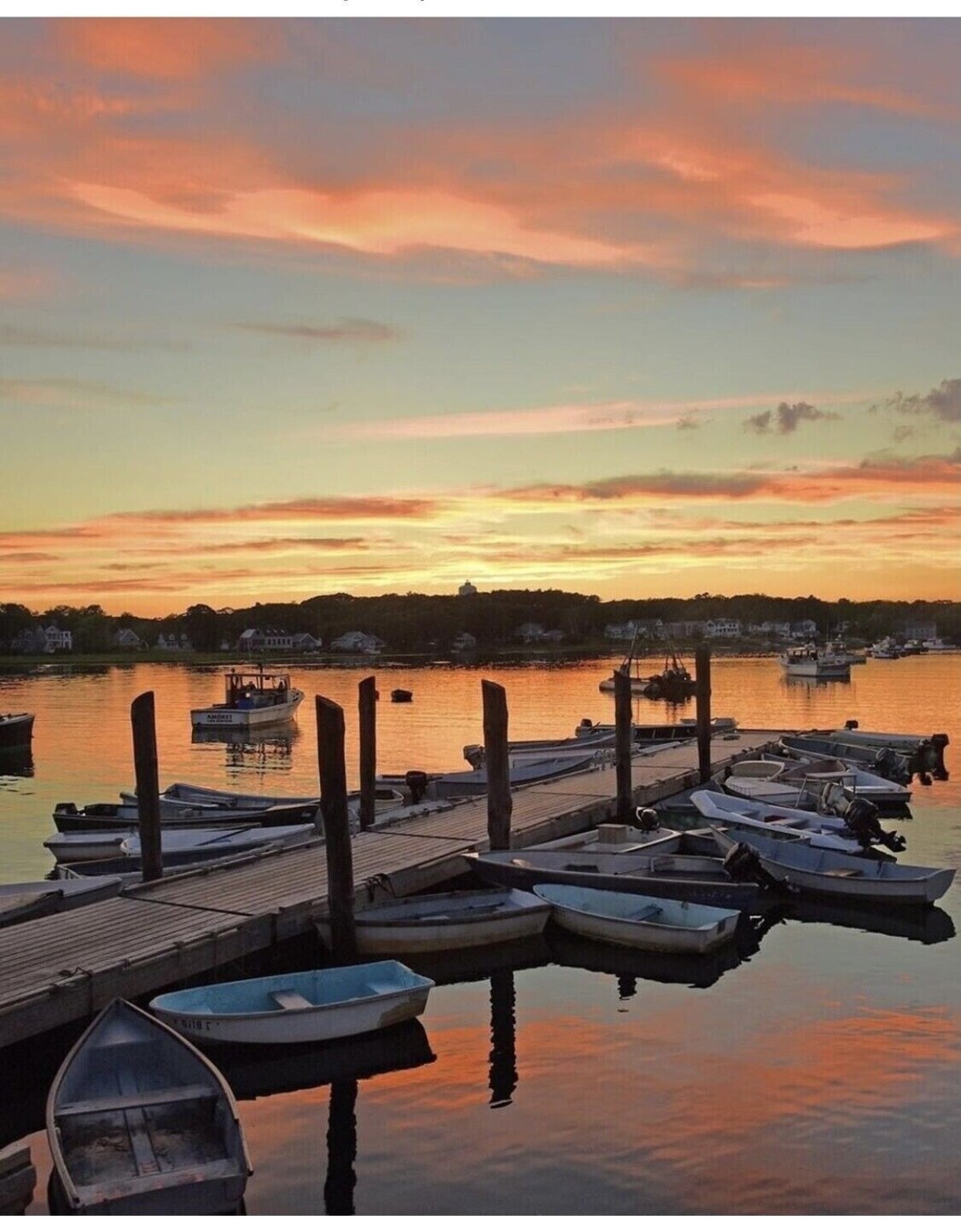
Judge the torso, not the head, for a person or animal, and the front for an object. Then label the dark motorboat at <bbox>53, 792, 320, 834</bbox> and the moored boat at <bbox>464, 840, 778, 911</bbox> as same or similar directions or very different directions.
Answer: very different directions

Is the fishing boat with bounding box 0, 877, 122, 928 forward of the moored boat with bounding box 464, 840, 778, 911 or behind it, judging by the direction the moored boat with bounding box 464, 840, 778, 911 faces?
forward

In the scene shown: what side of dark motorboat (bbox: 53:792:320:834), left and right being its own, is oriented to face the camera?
right

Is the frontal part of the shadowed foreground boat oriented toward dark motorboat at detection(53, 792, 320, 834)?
yes

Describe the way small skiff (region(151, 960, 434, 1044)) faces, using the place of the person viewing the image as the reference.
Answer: facing the viewer and to the left of the viewer

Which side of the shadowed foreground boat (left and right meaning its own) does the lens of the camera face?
back

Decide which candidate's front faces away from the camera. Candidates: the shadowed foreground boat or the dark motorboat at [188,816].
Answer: the shadowed foreground boat

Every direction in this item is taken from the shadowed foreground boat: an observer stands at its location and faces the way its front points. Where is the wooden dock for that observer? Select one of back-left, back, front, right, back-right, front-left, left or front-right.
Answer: front

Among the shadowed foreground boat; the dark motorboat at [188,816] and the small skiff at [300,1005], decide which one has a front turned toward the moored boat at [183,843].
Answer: the shadowed foreground boat

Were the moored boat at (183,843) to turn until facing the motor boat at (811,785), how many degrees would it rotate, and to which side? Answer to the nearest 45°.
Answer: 0° — it already faces it

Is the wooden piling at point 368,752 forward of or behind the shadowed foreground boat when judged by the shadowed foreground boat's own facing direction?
forward

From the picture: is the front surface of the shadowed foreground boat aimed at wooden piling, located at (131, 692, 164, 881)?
yes

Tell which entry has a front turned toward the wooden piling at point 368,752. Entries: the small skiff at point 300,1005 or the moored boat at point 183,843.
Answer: the moored boat

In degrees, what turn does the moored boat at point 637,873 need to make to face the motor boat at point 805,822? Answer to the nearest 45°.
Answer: approximately 135° to its right

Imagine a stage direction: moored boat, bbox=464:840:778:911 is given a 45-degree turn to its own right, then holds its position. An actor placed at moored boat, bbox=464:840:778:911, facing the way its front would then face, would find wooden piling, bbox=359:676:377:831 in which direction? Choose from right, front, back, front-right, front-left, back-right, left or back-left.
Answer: front

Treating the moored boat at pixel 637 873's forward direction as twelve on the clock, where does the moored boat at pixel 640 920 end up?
the moored boat at pixel 640 920 is roughly at 9 o'clock from the moored boat at pixel 637 873.

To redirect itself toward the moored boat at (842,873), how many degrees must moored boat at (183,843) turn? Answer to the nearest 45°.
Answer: approximately 45° to its right

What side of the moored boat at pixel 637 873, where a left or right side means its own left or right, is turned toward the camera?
left

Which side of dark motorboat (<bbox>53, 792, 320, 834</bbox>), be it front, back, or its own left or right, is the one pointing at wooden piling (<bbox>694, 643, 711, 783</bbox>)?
front
